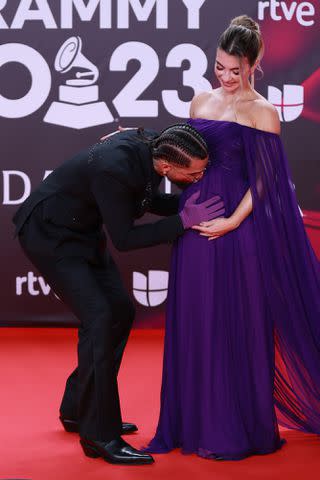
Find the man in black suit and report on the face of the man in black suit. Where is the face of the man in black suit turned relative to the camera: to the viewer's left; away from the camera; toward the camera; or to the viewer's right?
to the viewer's right

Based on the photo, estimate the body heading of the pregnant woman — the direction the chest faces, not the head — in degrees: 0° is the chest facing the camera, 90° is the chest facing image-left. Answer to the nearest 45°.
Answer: approximately 45°

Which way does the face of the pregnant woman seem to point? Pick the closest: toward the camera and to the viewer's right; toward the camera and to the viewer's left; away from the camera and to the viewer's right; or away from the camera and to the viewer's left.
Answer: toward the camera and to the viewer's left
